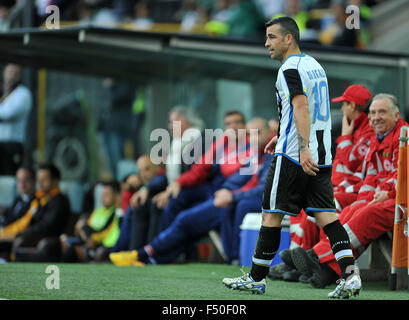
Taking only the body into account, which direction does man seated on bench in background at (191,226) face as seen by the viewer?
to the viewer's left

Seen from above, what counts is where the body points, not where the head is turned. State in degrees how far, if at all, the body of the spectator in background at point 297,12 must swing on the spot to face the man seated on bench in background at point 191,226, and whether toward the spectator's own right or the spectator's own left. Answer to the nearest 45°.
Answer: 0° — they already face them

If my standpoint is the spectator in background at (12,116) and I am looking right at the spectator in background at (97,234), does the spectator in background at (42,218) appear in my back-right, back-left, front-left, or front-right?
front-right

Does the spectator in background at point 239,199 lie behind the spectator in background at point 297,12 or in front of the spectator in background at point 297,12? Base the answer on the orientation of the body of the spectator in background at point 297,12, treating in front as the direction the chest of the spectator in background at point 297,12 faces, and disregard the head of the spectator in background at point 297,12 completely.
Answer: in front

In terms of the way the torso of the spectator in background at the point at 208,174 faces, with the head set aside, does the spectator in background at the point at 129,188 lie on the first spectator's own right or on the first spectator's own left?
on the first spectator's own right

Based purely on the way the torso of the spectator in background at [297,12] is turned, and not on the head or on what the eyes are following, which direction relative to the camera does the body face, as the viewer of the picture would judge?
toward the camera

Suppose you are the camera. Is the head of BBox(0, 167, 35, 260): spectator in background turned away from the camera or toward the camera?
toward the camera

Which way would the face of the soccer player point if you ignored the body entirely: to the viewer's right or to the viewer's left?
to the viewer's left
